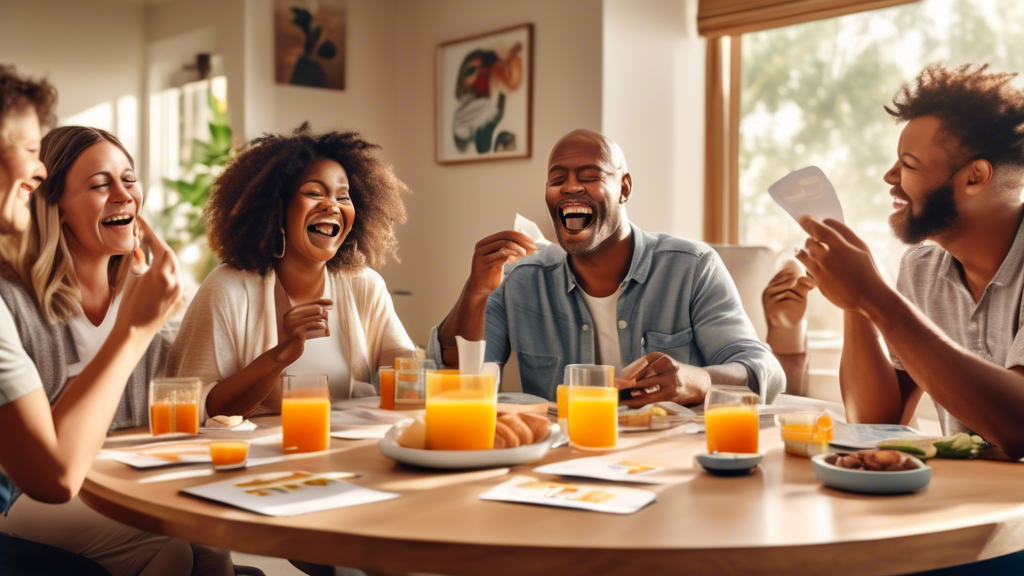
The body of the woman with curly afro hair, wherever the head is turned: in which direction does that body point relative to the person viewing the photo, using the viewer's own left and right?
facing the viewer and to the right of the viewer

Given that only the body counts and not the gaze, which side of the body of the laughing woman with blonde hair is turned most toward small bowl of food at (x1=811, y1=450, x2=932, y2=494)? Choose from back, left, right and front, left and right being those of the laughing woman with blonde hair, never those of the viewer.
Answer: front

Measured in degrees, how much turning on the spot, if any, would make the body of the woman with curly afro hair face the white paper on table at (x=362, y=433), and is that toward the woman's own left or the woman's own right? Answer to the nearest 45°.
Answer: approximately 45° to the woman's own right

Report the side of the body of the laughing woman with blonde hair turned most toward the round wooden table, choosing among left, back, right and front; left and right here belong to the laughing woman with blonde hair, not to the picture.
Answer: front

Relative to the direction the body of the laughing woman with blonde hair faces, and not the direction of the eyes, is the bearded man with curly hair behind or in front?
in front

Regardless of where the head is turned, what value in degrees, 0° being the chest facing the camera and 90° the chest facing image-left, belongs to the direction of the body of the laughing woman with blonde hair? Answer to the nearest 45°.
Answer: approximately 315°

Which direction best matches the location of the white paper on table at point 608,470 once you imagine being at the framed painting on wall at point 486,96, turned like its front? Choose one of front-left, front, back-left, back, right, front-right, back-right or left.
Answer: front-left

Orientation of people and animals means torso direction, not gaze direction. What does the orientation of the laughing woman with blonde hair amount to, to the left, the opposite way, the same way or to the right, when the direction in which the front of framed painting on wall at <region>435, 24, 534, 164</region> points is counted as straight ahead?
to the left

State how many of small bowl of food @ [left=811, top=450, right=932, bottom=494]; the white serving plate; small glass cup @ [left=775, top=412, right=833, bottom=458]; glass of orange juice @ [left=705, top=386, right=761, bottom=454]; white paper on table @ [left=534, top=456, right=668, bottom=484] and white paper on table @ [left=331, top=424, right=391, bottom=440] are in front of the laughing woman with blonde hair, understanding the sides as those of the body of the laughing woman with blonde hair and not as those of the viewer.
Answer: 6

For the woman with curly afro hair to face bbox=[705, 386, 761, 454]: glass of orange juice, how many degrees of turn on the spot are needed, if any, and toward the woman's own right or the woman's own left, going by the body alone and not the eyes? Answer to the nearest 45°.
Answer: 0° — they already face it

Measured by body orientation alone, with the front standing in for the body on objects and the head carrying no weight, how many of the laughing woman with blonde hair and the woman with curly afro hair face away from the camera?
0

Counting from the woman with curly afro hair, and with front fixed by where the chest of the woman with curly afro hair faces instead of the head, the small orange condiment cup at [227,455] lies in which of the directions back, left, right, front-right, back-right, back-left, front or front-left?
front-right

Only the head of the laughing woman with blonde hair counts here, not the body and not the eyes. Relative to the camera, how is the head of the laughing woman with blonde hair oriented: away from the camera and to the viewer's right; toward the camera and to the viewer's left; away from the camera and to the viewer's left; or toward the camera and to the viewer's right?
toward the camera and to the viewer's right

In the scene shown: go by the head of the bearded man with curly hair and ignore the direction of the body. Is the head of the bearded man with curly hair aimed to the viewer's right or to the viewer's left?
to the viewer's left

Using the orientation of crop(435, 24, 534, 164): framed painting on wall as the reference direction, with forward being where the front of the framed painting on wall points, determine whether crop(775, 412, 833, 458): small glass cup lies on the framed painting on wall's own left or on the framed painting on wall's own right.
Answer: on the framed painting on wall's own left
